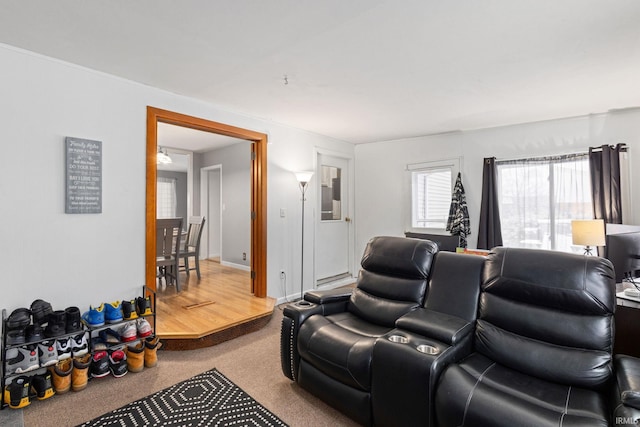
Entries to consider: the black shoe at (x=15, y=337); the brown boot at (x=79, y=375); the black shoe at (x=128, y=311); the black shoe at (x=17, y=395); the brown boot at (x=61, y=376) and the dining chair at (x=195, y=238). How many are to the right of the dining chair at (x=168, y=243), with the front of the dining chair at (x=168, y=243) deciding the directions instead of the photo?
1

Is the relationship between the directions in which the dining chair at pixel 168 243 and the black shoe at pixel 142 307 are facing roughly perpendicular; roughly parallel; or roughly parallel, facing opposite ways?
roughly parallel, facing opposite ways

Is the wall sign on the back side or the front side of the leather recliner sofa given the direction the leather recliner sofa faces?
on the front side

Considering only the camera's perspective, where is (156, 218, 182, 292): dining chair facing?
facing away from the viewer and to the left of the viewer

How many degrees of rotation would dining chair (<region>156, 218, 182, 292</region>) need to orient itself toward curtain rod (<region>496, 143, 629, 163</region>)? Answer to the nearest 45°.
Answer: approximately 180°

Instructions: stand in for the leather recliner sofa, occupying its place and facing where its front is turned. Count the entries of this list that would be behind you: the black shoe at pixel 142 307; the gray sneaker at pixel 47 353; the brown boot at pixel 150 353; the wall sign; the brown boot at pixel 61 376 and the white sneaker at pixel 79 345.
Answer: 0

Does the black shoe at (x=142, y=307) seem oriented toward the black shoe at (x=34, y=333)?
no

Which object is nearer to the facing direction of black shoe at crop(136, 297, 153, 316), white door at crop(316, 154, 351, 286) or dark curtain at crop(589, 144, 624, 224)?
the dark curtain

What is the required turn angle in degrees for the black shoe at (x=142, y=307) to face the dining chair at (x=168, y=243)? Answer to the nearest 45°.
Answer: approximately 135° to its left

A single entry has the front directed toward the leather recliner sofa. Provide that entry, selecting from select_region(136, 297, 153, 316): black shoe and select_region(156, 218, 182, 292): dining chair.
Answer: the black shoe

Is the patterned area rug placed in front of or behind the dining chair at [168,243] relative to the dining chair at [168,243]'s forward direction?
behind

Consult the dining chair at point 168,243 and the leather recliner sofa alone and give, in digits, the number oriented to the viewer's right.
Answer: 0

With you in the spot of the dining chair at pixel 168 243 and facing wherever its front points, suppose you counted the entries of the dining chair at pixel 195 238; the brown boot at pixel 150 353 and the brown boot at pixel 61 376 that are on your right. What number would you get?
1

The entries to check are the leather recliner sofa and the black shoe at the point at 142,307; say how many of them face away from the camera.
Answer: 0

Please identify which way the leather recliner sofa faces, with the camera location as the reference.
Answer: facing the viewer and to the left of the viewer
